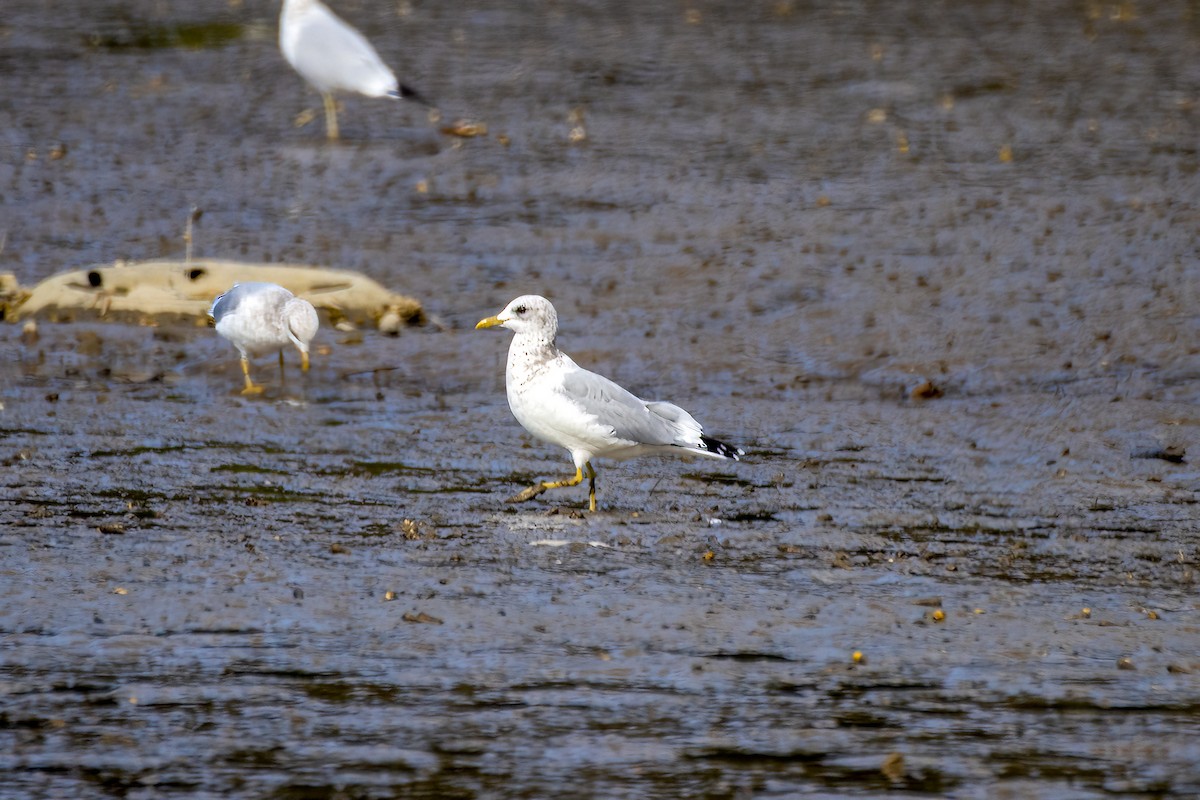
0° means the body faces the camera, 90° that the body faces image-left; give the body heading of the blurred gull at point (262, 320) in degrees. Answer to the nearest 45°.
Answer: approximately 315°

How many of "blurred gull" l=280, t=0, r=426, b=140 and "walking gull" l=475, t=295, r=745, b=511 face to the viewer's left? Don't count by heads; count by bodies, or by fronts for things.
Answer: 2

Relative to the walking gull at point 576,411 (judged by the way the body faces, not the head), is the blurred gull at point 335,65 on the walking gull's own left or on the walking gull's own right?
on the walking gull's own right

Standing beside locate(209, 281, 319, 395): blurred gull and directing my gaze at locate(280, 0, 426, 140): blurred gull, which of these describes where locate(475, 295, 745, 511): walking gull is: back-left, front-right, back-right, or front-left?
back-right

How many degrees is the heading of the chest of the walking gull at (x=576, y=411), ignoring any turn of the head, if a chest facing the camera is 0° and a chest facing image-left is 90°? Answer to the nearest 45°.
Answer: approximately 90°

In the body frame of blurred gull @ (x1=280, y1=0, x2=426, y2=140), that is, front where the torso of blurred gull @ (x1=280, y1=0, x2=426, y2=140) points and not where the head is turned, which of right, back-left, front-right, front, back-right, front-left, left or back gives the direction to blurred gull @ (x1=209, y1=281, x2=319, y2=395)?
left

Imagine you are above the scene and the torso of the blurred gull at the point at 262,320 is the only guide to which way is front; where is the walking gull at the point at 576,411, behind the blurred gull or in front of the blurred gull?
in front

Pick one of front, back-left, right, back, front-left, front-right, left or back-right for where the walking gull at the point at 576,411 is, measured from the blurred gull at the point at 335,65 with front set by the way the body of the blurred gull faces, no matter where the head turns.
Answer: left

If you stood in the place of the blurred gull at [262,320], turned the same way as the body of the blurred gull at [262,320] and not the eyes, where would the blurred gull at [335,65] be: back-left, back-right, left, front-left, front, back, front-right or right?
back-left

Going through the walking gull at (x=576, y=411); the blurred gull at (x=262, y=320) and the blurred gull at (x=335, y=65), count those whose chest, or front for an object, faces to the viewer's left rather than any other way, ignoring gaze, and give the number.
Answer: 2

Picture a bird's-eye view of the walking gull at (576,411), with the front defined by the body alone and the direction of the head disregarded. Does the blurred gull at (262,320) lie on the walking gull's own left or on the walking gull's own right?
on the walking gull's own right

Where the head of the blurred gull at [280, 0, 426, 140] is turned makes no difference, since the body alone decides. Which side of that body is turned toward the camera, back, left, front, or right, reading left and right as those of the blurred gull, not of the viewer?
left
